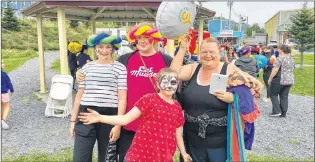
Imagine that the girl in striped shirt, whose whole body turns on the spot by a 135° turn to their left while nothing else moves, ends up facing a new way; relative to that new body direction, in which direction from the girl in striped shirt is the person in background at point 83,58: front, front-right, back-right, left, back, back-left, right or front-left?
front-left

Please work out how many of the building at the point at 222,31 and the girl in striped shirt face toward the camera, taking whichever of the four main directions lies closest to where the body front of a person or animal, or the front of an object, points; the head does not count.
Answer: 2

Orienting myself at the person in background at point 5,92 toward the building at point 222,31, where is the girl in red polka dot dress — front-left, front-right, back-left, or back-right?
back-right

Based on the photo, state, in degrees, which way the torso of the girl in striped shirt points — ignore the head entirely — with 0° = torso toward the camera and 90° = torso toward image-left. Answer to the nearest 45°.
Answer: approximately 0°
